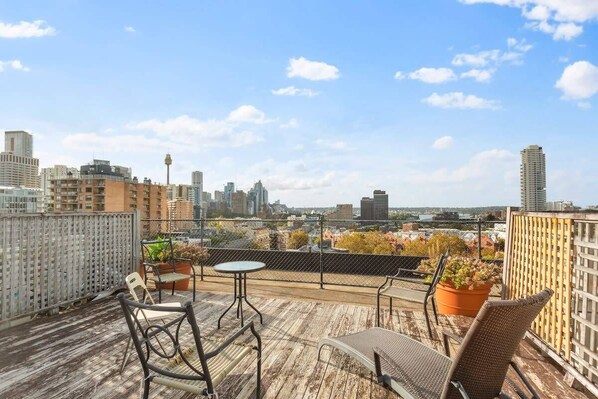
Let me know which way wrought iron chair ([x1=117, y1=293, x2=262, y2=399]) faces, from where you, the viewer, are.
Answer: facing away from the viewer and to the right of the viewer

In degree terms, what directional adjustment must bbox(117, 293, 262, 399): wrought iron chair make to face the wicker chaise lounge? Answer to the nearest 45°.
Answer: approximately 90° to its right

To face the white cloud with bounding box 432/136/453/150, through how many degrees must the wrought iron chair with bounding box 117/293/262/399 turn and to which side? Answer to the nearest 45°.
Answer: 0° — it already faces it

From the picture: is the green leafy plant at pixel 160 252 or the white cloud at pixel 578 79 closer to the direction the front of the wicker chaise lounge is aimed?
the green leafy plant
